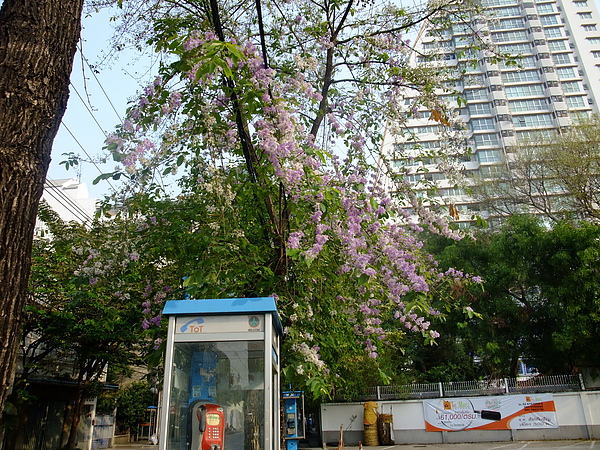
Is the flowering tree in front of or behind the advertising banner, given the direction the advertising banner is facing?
in front

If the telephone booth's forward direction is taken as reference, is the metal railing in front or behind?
behind

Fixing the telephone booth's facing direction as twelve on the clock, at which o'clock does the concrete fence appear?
The concrete fence is roughly at 7 o'clock from the telephone booth.

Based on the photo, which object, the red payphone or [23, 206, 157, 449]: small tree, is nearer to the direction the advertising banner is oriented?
the red payphone

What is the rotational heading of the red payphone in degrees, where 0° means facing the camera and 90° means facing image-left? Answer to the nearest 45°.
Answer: approximately 0°

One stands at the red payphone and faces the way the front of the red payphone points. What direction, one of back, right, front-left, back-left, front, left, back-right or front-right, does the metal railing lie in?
back-left

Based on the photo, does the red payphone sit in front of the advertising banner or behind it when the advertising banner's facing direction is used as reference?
in front

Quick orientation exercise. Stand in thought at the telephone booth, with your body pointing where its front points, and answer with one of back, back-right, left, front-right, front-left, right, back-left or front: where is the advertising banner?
back-left
